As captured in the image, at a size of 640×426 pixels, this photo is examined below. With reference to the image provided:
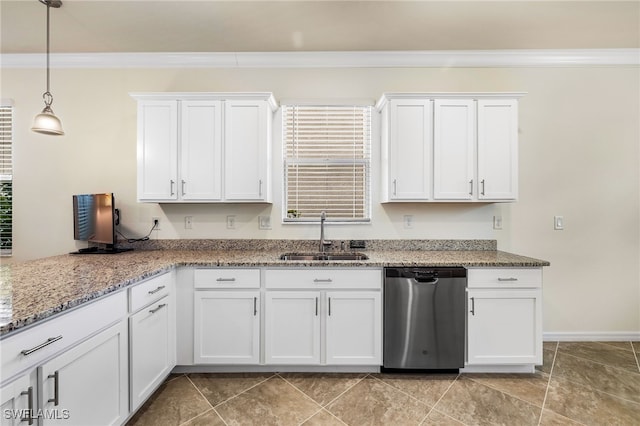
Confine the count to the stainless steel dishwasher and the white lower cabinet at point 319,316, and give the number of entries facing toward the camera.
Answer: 2

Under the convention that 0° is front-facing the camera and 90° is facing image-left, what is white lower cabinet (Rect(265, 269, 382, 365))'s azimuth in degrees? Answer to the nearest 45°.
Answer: approximately 0°

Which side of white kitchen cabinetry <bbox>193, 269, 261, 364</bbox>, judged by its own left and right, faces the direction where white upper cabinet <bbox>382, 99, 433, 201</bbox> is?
left

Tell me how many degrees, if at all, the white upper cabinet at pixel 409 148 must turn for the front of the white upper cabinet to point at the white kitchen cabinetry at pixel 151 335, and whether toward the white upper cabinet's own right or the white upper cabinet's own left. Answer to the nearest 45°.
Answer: approximately 45° to the white upper cabinet's own right

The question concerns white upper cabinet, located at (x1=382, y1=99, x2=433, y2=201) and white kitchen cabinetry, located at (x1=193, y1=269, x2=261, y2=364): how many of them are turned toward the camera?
2

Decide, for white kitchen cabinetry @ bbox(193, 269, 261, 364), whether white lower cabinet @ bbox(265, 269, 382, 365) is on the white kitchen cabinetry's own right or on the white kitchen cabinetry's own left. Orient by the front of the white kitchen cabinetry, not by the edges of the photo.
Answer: on the white kitchen cabinetry's own left

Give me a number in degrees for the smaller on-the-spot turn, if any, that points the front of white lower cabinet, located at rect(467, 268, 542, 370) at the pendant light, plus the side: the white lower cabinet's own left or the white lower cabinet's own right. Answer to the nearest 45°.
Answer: approximately 45° to the white lower cabinet's own right

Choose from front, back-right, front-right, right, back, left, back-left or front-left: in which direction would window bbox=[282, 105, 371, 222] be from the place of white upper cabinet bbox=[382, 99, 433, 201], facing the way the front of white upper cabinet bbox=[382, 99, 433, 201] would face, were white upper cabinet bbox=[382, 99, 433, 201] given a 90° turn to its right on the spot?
front
